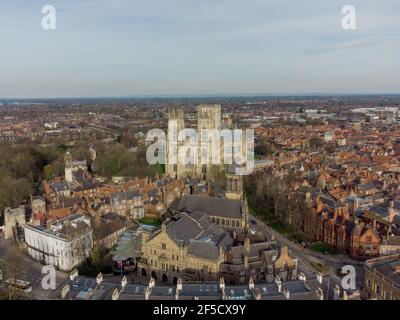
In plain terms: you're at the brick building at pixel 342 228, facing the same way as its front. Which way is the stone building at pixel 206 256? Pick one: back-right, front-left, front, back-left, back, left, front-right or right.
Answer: front

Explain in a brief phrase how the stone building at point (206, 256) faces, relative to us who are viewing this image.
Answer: facing the viewer and to the left of the viewer

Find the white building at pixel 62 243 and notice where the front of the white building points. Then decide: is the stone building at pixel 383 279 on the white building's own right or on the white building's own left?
on the white building's own left

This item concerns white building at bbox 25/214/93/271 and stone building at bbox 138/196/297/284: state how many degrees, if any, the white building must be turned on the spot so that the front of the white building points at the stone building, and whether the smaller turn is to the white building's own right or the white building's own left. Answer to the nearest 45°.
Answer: approximately 90° to the white building's own left

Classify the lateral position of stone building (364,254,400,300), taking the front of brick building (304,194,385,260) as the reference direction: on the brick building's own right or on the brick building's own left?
on the brick building's own left

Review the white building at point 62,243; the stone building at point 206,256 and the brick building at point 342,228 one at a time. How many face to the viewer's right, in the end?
0

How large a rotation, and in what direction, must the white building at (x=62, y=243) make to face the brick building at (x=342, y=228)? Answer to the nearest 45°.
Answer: approximately 135° to its left

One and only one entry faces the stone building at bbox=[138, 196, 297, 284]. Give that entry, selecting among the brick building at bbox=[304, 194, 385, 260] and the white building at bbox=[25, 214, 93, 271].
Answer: the brick building at bbox=[304, 194, 385, 260]

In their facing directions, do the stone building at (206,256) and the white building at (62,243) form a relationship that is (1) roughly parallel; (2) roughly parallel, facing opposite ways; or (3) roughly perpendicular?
roughly parallel

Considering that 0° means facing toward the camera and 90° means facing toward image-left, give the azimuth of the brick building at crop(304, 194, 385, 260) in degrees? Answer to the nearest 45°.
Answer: approximately 45°
